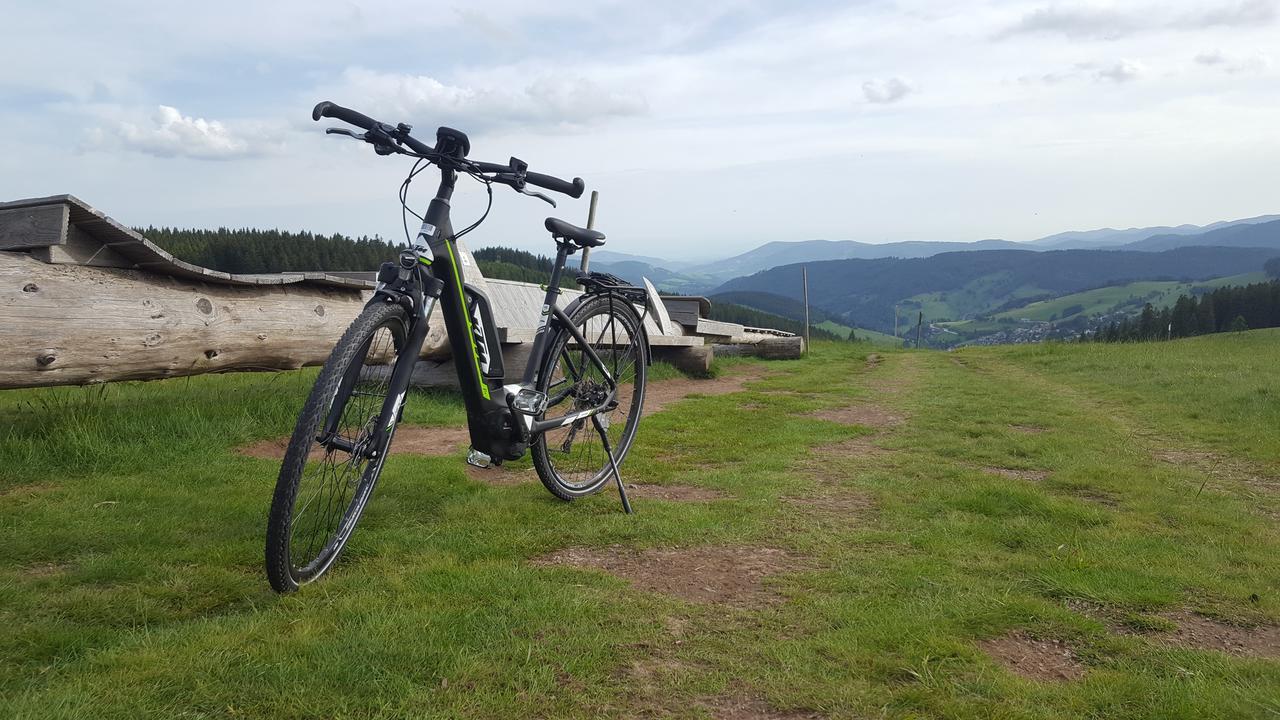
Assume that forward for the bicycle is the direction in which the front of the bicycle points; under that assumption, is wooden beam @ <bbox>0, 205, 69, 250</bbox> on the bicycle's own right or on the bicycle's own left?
on the bicycle's own right

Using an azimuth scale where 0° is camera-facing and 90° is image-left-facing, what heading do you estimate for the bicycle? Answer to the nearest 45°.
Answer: approximately 45°

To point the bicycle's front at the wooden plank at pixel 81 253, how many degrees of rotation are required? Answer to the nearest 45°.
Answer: approximately 90° to its right

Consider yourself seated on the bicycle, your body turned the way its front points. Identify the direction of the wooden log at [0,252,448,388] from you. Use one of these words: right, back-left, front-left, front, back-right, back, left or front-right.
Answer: right
